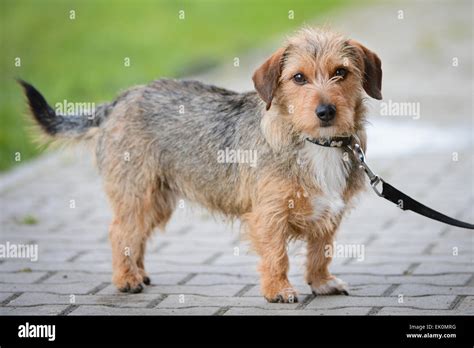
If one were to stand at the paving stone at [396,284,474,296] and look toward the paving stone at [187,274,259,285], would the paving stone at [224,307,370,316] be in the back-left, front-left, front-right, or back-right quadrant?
front-left

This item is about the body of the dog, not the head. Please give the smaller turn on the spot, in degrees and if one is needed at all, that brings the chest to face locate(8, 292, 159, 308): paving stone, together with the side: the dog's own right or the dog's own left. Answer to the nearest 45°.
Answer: approximately 135° to the dog's own right

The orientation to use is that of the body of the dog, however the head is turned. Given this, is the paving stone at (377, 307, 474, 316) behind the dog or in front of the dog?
in front

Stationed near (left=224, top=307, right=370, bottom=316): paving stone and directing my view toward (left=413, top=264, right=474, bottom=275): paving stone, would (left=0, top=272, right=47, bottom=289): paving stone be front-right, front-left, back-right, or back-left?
back-left

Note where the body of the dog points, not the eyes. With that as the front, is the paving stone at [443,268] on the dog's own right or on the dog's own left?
on the dog's own left

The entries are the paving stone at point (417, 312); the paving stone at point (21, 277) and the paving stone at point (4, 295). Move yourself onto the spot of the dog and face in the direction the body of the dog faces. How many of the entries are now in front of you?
1

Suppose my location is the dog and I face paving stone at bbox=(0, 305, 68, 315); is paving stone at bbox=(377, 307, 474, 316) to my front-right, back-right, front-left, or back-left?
back-left

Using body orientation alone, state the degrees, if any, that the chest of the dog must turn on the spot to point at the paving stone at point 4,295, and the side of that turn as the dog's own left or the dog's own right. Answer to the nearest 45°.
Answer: approximately 135° to the dog's own right

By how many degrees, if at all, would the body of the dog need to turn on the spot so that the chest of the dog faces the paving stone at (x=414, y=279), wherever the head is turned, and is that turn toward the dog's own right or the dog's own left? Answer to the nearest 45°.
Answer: approximately 45° to the dog's own left

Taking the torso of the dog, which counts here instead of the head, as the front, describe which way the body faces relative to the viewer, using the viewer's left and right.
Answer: facing the viewer and to the right of the viewer

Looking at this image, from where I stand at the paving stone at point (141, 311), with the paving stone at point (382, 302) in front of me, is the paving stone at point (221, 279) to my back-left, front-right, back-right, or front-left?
front-left

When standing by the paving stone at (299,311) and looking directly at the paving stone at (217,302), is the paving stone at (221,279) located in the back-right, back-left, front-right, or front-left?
front-right
